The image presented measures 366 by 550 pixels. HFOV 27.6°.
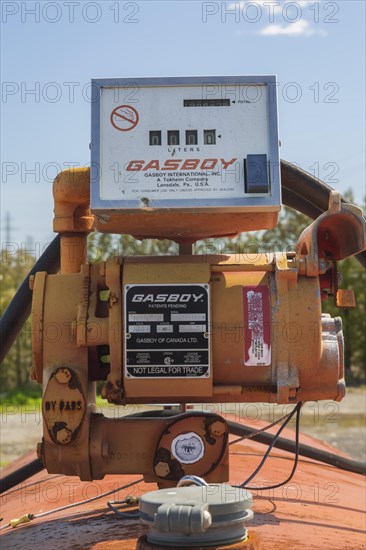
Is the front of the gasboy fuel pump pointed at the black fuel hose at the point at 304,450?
no

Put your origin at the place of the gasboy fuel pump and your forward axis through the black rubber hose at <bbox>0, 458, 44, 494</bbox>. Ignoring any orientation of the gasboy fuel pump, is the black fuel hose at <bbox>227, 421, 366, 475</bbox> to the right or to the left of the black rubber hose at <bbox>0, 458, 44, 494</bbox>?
right

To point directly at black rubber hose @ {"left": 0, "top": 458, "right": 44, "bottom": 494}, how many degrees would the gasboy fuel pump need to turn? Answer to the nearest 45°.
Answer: approximately 135° to its right

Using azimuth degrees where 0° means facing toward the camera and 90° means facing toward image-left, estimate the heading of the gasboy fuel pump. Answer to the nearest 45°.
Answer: approximately 0°
